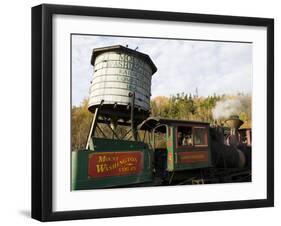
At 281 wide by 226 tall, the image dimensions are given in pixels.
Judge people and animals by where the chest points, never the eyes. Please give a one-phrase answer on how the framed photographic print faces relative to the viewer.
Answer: facing the viewer and to the right of the viewer
